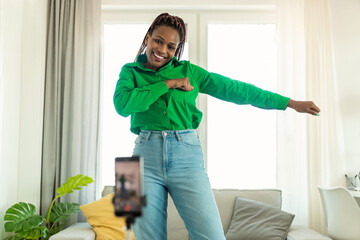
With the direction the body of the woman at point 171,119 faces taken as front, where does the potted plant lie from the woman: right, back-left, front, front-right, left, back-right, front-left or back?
back-right

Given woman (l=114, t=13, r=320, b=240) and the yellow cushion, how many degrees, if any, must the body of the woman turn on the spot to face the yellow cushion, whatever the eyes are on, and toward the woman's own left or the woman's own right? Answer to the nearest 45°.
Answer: approximately 135° to the woman's own right

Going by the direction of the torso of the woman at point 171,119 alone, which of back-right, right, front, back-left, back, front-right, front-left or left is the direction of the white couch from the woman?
back

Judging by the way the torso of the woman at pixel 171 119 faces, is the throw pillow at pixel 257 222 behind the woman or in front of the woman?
behind

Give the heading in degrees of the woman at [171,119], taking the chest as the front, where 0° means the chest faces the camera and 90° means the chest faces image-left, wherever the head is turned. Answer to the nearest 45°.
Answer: approximately 0°

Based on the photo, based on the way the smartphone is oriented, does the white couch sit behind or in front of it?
behind

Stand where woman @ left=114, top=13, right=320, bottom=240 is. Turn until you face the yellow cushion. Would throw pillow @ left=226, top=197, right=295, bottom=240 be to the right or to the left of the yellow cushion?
right

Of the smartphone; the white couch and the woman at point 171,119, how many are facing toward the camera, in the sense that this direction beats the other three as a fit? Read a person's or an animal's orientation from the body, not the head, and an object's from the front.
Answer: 3

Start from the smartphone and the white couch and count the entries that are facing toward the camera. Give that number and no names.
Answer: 2

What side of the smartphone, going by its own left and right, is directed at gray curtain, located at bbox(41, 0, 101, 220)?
back

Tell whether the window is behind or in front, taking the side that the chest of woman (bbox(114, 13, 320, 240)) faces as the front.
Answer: behind

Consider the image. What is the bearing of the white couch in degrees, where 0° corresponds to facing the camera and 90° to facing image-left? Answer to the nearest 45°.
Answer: approximately 0°
